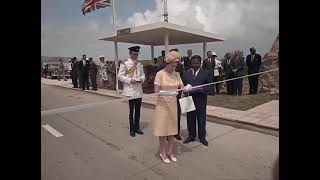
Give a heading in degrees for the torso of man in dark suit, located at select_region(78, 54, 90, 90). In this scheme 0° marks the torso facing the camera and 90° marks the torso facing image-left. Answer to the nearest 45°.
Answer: approximately 0°

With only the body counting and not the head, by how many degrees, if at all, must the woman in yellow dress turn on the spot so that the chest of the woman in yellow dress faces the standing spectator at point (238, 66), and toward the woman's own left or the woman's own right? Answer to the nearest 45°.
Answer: approximately 135° to the woman's own left

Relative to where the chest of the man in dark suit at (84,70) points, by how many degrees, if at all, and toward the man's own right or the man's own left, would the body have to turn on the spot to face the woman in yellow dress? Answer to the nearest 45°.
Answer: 0° — they already face them

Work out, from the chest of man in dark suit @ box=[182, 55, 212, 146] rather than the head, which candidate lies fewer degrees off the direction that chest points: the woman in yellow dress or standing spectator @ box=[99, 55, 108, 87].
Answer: the woman in yellow dress

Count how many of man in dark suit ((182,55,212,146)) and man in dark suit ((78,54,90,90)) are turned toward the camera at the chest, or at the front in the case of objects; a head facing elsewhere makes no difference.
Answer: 2

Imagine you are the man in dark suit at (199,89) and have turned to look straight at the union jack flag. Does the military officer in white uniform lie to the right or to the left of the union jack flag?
left

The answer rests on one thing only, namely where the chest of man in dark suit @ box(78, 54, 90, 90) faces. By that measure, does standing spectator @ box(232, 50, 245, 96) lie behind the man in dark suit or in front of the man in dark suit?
in front
